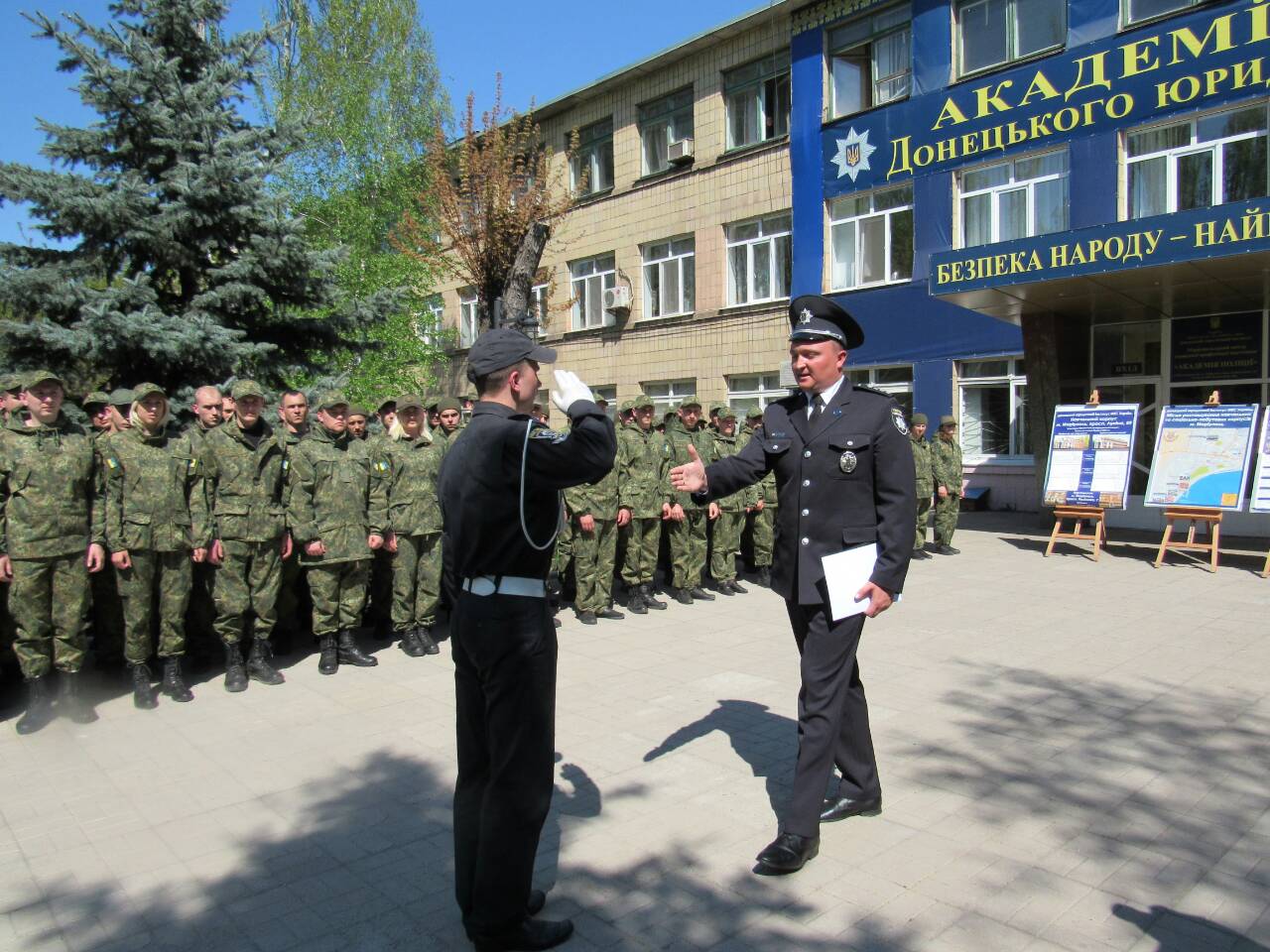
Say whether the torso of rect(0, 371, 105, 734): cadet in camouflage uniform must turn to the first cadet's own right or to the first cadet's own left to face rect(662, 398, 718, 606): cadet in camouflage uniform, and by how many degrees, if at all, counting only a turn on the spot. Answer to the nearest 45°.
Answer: approximately 90° to the first cadet's own left

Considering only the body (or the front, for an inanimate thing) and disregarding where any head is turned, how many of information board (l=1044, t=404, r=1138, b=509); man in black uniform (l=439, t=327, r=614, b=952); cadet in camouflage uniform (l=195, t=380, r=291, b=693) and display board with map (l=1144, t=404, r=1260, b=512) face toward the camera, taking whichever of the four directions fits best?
3

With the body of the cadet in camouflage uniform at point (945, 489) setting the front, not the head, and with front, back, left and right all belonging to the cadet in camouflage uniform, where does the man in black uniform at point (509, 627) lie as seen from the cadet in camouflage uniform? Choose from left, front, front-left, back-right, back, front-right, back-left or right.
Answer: front-right

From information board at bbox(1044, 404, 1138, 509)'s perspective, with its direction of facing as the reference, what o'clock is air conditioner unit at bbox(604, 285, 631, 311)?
The air conditioner unit is roughly at 4 o'clock from the information board.

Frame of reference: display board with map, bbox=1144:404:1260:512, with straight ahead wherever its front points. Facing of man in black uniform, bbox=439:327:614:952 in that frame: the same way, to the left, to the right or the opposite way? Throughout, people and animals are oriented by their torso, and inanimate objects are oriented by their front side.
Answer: the opposite way

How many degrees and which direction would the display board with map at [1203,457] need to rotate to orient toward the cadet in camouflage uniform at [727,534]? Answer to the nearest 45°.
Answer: approximately 45° to its right

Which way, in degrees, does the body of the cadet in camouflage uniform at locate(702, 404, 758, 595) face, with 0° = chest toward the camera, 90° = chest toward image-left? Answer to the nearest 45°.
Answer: approximately 315°

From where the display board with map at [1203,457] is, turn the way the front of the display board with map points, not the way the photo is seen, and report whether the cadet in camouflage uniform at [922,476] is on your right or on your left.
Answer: on your right
